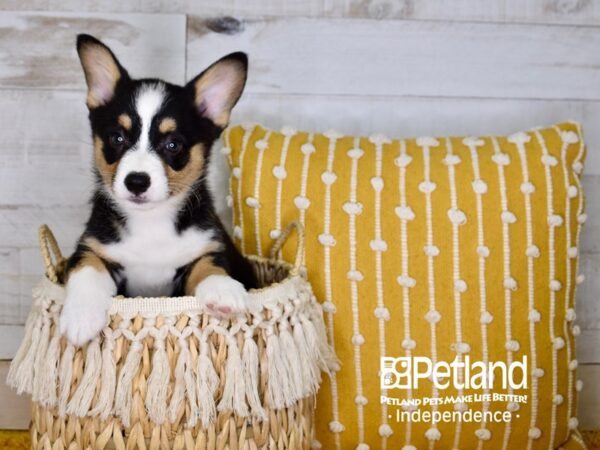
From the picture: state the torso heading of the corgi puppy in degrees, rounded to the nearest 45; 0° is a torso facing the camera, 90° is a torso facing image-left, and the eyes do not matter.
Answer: approximately 0°
